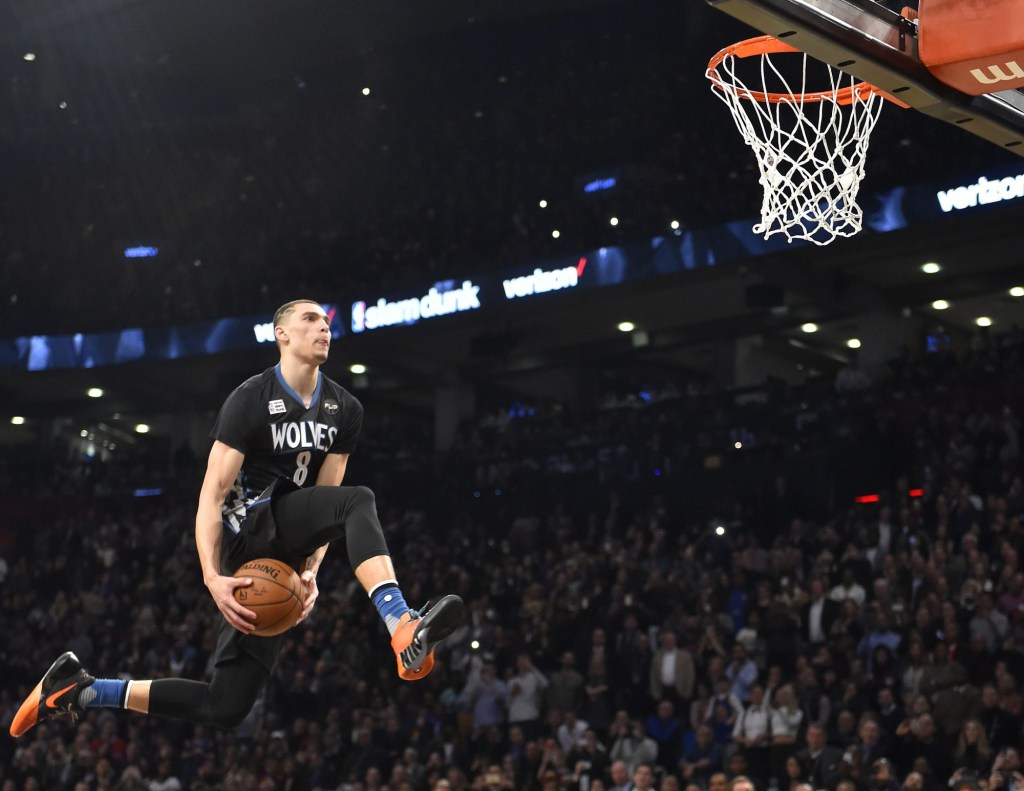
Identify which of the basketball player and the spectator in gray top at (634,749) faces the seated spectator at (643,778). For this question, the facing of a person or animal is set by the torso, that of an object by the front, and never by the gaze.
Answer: the spectator in gray top at (634,749)

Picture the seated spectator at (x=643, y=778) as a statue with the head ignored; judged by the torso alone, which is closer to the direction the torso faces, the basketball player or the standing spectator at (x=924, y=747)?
the basketball player

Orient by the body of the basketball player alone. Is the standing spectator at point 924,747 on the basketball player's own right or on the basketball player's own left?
on the basketball player's own left

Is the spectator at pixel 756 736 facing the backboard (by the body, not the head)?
yes

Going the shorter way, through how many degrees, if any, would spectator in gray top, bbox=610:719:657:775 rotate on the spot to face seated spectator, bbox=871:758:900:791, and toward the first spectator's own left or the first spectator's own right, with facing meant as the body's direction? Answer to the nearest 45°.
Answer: approximately 45° to the first spectator's own left

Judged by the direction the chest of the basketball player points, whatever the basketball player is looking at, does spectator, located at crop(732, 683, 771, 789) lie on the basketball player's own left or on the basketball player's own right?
on the basketball player's own left

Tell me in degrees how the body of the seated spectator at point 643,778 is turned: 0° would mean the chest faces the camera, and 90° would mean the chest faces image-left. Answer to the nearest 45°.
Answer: approximately 0°

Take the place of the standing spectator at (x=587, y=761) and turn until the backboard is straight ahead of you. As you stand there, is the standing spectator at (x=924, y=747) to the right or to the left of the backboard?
left

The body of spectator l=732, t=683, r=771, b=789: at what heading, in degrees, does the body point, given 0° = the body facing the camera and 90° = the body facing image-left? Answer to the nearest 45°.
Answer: approximately 0°

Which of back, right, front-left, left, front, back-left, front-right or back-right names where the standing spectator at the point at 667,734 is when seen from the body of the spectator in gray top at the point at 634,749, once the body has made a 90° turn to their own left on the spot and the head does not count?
front-left
